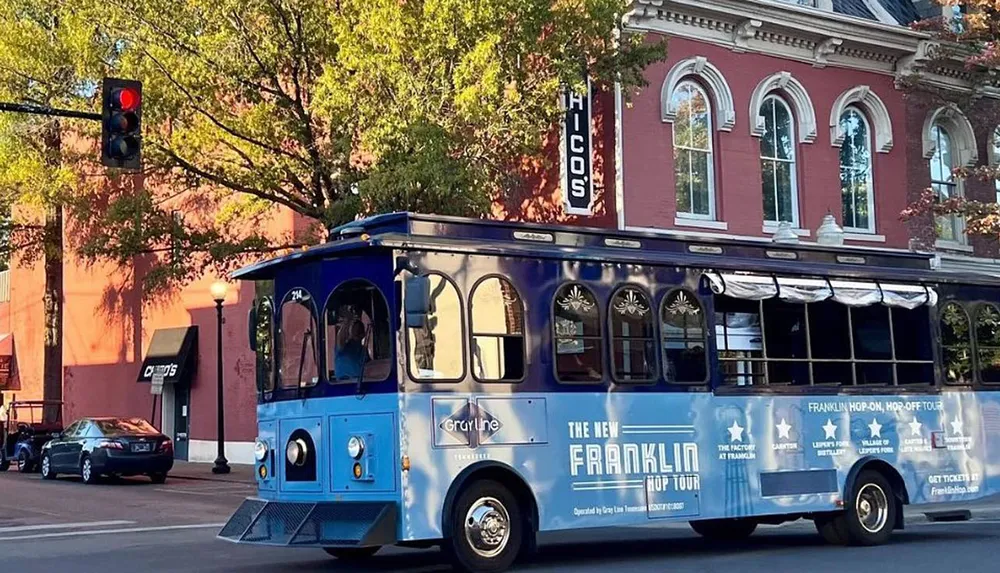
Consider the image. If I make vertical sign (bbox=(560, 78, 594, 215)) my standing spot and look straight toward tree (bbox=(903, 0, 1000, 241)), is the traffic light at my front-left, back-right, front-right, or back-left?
back-right

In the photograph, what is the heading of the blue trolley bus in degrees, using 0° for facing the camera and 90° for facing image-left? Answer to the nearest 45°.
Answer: approximately 45°

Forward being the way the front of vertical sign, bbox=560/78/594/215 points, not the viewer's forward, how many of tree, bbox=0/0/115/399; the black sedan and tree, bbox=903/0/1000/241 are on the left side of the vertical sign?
1

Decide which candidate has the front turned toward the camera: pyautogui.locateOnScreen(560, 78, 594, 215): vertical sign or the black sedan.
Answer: the vertical sign

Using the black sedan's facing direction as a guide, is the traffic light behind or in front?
behind

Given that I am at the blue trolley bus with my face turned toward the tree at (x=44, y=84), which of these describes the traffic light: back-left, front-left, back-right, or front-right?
front-left

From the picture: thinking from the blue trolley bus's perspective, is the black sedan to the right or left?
on its right

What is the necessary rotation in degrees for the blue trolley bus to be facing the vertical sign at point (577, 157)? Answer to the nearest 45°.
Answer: approximately 135° to its right
